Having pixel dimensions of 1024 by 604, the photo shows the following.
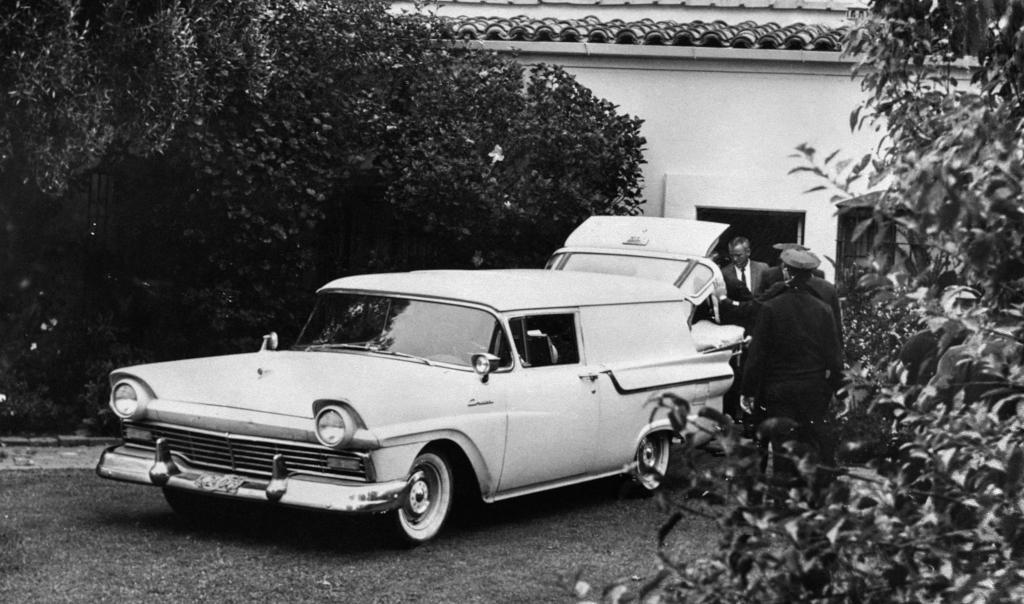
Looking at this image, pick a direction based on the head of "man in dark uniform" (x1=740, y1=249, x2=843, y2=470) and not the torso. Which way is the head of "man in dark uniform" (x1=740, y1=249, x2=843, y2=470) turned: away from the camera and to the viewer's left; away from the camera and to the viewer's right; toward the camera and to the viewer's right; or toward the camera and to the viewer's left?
away from the camera and to the viewer's left

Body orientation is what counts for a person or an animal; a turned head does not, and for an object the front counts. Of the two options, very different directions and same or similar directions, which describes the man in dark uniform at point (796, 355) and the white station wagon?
very different directions

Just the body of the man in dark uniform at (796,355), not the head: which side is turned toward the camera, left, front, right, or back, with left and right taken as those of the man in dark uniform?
back

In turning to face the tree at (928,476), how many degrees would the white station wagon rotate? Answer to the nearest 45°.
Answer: approximately 45° to its left

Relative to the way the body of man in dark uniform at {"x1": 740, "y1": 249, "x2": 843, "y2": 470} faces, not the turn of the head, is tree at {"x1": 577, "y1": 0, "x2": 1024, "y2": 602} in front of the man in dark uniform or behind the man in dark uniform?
behind

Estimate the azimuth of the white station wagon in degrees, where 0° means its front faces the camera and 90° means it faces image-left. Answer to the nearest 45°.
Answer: approximately 45°

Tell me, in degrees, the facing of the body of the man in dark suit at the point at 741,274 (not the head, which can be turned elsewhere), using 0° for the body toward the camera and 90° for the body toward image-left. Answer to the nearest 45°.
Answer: approximately 45°

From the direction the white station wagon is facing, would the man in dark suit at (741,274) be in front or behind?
behind
